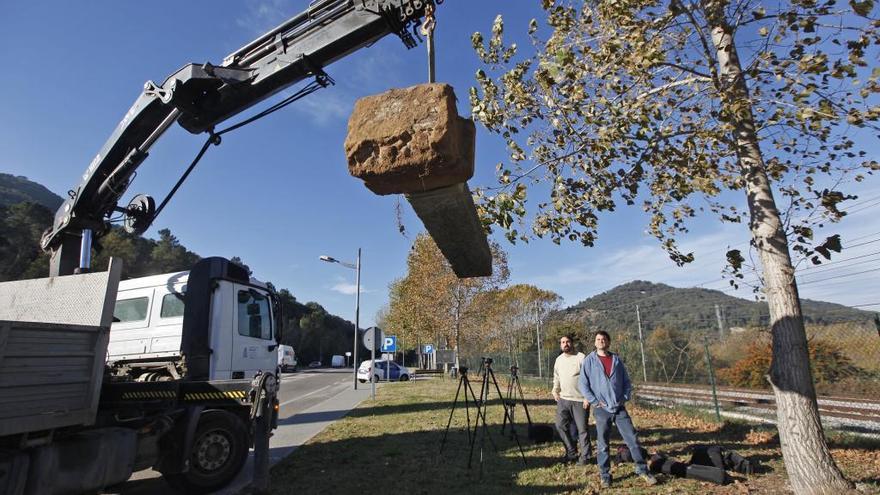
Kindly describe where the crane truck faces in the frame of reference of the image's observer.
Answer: facing away from the viewer and to the right of the viewer

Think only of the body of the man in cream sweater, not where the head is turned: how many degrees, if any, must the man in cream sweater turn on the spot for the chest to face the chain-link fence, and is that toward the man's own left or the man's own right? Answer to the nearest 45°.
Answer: approximately 135° to the man's own left

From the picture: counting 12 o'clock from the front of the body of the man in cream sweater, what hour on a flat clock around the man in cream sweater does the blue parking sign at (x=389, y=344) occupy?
The blue parking sign is roughly at 5 o'clock from the man in cream sweater.

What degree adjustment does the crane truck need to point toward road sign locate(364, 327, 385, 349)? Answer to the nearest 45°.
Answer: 0° — it already faces it

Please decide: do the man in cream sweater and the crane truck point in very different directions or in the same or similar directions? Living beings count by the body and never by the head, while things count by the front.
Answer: very different directions

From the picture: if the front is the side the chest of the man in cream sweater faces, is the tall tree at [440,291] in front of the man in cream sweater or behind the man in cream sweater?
behind

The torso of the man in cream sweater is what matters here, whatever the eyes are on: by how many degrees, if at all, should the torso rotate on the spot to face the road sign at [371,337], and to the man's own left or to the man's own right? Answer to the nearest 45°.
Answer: approximately 135° to the man's own right

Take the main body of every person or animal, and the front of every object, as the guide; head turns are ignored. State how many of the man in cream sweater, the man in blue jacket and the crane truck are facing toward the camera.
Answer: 2

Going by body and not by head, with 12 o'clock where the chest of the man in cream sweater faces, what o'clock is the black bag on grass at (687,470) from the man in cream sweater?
The black bag on grass is roughly at 10 o'clock from the man in cream sweater.

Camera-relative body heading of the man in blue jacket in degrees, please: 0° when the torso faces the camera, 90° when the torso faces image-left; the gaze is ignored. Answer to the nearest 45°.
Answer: approximately 0°

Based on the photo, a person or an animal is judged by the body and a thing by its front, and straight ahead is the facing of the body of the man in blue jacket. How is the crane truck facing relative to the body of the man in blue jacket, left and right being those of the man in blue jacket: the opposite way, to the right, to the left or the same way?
the opposite way
